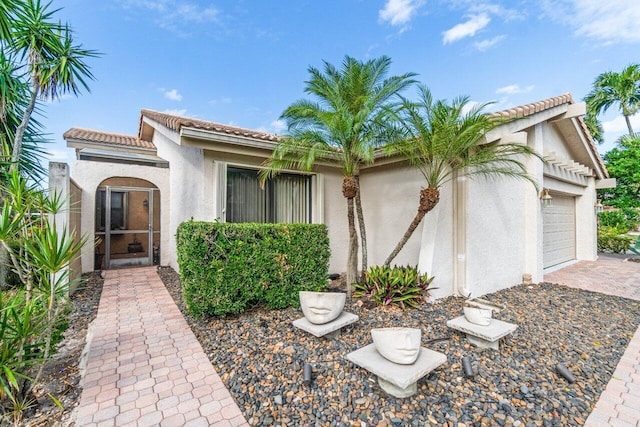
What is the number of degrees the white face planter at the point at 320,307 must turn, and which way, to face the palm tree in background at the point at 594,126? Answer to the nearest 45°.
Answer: approximately 135° to its left

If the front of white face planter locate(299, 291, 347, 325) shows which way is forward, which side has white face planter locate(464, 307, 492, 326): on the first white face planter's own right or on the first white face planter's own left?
on the first white face planter's own left

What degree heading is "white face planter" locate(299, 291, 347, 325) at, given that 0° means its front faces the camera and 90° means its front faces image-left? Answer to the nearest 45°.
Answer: approximately 0°

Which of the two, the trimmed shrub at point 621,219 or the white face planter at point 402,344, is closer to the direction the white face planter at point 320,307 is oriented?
the white face planter

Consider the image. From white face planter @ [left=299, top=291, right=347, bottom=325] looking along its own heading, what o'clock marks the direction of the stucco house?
The stucco house is roughly at 6 o'clock from the white face planter.

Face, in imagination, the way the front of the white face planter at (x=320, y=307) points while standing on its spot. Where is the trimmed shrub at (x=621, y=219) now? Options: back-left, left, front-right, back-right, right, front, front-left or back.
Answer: back-left

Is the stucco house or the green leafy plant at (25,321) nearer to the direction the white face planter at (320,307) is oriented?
the green leafy plant

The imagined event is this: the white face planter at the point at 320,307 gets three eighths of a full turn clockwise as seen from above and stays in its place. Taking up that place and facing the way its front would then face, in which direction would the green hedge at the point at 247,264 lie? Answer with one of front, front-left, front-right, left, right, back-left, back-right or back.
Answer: front

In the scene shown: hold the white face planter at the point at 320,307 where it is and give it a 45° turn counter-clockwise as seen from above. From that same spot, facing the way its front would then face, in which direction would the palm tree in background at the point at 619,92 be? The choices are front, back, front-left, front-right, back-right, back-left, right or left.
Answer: left

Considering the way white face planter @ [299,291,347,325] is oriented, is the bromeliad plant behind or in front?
behind

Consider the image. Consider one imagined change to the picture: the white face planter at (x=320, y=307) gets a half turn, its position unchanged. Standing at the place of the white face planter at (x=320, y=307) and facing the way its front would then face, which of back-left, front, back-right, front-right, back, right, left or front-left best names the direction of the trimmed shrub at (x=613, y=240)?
front-right

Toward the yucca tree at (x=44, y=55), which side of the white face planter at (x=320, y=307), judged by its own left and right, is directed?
right

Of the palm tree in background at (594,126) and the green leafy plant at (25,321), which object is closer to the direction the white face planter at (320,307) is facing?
the green leafy plant
